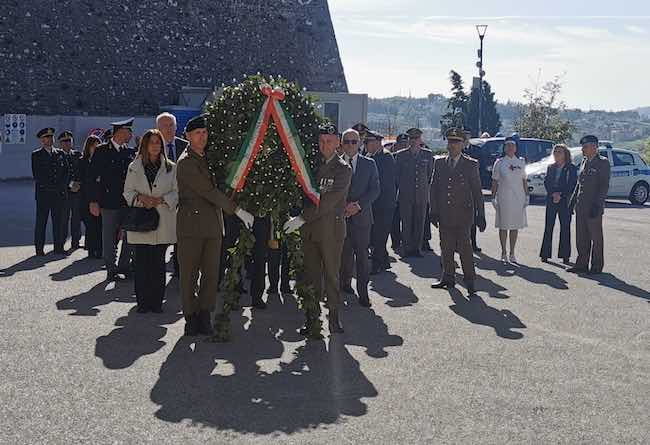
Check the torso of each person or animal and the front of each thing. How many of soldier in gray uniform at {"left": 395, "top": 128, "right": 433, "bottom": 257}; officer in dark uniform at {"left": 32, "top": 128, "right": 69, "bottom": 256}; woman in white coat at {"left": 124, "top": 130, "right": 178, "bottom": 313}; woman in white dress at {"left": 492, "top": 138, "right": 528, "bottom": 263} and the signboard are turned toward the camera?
5

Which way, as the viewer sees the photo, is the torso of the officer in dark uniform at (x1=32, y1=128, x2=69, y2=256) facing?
toward the camera

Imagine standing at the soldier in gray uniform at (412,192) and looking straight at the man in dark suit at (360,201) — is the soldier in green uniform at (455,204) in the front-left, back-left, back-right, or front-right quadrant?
front-left

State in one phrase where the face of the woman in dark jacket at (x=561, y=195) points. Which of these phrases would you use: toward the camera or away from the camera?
toward the camera

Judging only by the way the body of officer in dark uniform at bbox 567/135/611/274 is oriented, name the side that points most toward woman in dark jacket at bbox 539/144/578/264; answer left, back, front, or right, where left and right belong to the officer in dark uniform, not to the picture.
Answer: right

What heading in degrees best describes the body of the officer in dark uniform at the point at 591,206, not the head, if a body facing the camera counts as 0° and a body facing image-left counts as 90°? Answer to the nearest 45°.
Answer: approximately 45°

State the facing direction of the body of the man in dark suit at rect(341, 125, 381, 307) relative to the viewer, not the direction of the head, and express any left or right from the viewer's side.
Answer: facing the viewer and to the left of the viewer

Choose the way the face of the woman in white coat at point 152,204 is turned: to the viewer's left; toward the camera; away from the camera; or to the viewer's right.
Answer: toward the camera

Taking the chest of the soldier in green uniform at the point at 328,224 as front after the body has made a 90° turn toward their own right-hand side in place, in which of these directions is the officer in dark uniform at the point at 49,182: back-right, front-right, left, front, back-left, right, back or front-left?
front

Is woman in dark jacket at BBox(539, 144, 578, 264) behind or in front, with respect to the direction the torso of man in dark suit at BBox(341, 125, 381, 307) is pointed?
behind

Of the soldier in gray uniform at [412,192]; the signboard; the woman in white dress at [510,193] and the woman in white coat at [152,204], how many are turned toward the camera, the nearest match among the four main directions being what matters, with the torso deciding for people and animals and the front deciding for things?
4

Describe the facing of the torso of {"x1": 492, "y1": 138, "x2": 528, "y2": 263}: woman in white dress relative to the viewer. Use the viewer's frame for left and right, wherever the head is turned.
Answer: facing the viewer

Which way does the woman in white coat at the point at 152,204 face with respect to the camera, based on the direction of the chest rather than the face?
toward the camera
